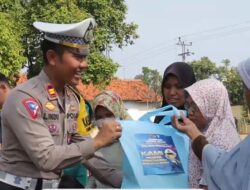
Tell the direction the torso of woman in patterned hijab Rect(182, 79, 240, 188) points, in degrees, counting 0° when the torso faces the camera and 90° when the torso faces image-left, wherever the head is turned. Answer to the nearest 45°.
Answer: approximately 90°

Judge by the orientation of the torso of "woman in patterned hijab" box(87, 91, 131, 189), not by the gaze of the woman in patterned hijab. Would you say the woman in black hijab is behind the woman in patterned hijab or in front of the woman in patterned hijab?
behind

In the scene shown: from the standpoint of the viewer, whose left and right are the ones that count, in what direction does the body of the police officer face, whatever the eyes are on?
facing the viewer and to the right of the viewer

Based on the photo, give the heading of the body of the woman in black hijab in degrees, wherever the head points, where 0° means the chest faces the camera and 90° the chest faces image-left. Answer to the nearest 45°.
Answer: approximately 45°

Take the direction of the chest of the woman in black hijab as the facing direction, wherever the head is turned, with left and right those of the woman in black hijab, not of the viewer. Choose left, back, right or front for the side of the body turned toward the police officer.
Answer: front

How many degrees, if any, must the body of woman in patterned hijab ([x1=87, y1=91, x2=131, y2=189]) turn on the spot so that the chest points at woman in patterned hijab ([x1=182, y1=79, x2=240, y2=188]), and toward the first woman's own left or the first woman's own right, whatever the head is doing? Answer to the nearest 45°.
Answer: approximately 90° to the first woman's own left

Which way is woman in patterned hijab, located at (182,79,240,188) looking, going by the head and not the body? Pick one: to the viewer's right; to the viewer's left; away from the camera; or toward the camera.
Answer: to the viewer's left

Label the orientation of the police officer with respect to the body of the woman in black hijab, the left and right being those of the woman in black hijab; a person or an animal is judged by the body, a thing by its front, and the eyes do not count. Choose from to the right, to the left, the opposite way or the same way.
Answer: to the left

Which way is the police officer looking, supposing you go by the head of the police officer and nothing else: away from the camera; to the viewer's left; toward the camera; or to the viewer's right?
to the viewer's right

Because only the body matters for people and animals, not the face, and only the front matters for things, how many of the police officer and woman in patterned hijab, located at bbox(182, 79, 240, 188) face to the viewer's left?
1

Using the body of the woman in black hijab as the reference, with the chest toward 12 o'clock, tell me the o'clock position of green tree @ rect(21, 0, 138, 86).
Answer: The green tree is roughly at 4 o'clock from the woman in black hijab.

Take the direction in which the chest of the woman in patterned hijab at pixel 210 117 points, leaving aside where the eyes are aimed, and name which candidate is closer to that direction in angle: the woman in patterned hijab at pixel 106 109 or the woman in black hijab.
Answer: the woman in patterned hijab

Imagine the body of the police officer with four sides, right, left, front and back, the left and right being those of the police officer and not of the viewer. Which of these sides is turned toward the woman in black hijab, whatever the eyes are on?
left

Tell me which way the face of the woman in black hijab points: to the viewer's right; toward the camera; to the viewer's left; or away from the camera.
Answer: toward the camera

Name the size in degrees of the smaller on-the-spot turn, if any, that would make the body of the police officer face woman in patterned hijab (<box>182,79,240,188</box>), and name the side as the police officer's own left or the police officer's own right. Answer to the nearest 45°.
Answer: approximately 45° to the police officer's own left
